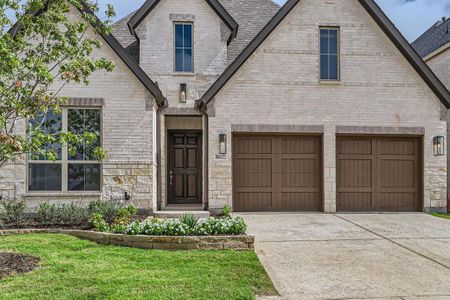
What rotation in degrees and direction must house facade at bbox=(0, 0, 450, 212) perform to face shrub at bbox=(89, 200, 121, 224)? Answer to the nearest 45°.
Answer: approximately 45° to its right

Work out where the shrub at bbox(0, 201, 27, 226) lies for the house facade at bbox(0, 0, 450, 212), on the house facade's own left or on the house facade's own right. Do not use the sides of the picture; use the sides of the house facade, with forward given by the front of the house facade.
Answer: on the house facade's own right

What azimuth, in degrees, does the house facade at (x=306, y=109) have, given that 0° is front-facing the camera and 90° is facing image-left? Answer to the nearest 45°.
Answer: approximately 0°

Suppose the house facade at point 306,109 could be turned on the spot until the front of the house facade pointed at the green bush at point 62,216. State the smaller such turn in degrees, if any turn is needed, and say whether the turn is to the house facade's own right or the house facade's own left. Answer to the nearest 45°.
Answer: approximately 45° to the house facade's own right
